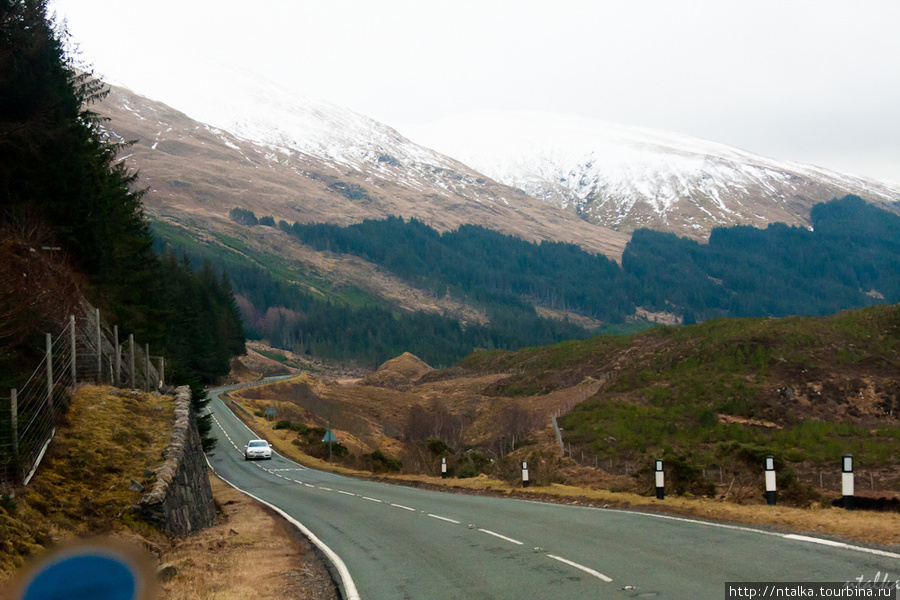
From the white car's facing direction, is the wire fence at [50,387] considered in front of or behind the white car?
in front

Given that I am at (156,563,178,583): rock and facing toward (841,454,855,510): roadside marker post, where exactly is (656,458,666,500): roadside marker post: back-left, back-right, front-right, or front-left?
front-left

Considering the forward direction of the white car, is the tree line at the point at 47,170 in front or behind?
in front

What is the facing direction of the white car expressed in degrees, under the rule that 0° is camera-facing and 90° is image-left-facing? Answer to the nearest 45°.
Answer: approximately 0°

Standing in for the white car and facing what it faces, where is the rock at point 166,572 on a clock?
The rock is roughly at 12 o'clock from the white car.

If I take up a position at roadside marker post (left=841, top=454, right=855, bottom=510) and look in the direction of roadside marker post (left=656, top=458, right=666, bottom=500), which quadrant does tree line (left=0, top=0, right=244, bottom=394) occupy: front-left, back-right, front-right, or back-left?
front-left
